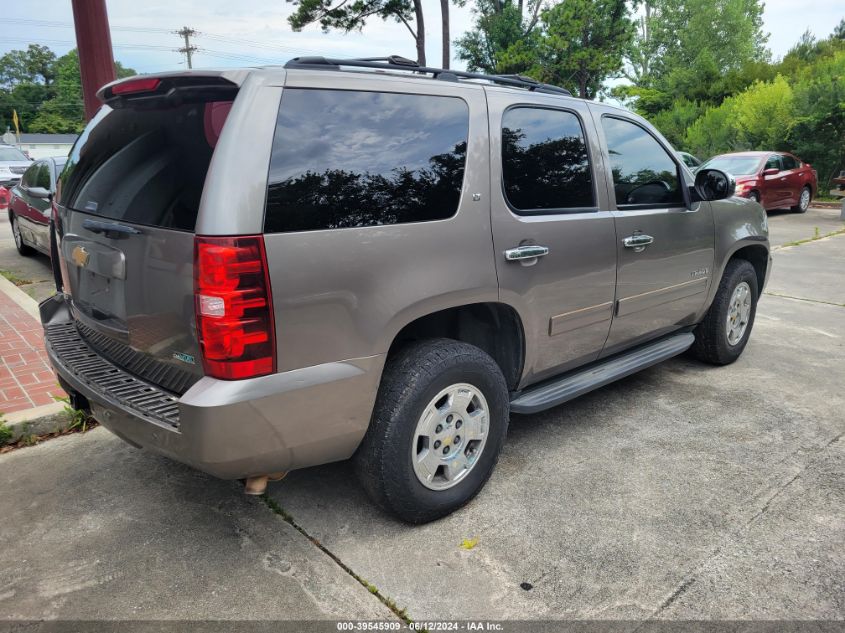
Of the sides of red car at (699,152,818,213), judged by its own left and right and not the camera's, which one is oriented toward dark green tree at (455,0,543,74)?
right

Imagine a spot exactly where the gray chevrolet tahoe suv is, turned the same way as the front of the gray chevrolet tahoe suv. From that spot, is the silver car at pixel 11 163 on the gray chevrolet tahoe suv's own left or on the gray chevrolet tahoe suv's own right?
on the gray chevrolet tahoe suv's own left

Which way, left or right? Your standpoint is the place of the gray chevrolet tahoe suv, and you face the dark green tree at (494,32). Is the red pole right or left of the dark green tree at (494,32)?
left

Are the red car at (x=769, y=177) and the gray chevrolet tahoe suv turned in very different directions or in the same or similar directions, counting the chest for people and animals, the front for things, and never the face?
very different directions

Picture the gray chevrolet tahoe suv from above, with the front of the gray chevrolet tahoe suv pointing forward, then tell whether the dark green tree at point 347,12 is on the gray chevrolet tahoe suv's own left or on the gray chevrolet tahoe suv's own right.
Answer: on the gray chevrolet tahoe suv's own left

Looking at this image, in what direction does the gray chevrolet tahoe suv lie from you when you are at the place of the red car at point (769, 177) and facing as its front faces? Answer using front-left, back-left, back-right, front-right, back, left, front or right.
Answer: front-left

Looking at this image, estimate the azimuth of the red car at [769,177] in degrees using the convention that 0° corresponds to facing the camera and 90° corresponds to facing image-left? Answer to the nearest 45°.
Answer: approximately 45°

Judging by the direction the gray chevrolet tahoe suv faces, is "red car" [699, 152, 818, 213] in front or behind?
in front

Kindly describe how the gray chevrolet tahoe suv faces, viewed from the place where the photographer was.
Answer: facing away from the viewer and to the right of the viewer

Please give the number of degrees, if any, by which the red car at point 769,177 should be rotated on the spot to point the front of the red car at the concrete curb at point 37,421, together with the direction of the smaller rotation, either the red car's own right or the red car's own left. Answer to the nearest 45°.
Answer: approximately 45° to the red car's own left

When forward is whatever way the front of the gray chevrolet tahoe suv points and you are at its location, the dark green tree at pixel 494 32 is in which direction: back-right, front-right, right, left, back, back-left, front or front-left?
front-left
